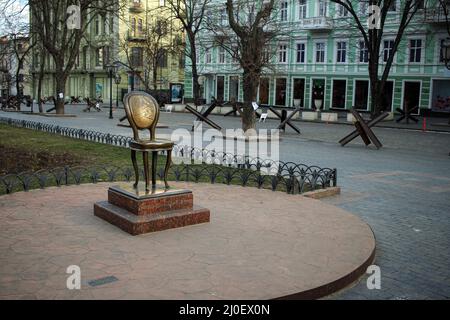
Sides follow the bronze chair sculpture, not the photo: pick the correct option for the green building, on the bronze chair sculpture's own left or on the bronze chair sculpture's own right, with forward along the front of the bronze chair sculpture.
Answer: on the bronze chair sculpture's own left

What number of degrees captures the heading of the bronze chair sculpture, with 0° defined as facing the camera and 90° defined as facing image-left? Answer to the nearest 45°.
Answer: approximately 315°
